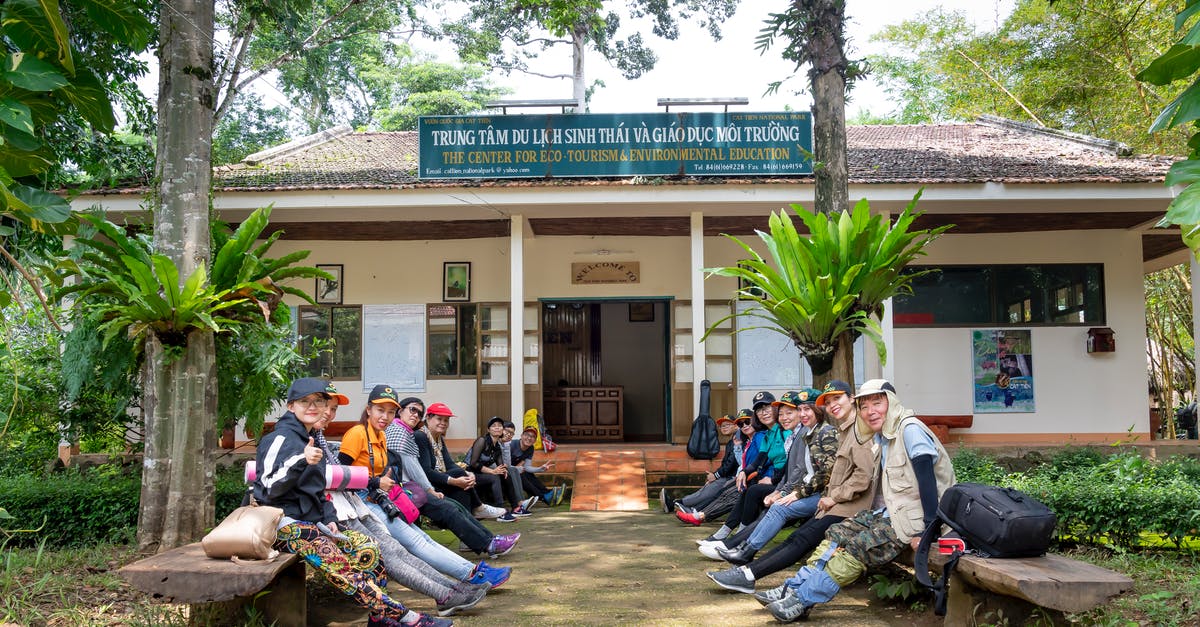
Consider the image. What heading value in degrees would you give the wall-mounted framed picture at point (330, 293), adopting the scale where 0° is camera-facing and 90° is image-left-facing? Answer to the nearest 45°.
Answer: approximately 0°

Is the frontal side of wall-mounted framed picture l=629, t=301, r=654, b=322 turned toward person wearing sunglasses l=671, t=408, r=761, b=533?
yes

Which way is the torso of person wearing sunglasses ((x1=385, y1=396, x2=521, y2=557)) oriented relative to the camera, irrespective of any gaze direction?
to the viewer's right

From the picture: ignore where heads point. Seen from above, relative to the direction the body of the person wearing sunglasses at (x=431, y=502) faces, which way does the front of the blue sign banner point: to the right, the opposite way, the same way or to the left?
to the right

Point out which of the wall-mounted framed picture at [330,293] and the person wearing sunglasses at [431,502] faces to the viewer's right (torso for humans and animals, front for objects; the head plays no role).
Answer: the person wearing sunglasses

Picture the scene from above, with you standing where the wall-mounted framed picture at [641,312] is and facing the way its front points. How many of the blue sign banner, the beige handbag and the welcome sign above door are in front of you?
3

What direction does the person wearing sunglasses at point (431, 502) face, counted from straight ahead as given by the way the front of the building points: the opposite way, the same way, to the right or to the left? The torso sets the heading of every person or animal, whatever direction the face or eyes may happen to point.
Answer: to the left

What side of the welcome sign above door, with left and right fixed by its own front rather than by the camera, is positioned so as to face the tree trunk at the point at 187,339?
front

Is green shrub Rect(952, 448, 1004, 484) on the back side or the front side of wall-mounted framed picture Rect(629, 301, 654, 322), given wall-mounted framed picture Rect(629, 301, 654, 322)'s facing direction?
on the front side

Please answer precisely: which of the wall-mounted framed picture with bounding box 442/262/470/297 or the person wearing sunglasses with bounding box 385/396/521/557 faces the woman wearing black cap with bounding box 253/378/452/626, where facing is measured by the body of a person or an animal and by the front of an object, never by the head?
the wall-mounted framed picture

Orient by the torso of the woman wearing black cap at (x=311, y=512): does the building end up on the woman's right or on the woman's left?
on the woman's left

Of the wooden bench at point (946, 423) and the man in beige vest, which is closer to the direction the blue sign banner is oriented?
the man in beige vest

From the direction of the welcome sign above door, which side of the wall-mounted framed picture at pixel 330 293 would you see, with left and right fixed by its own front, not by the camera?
left

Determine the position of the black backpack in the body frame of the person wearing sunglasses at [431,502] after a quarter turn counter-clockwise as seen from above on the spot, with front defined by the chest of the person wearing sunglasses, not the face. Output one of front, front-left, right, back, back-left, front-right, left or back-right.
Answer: back-right

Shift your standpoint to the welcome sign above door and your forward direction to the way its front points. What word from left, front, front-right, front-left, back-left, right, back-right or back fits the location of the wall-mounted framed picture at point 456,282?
right

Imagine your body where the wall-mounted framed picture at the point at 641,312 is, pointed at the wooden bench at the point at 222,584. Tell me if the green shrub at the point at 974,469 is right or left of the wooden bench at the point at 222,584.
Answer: left
